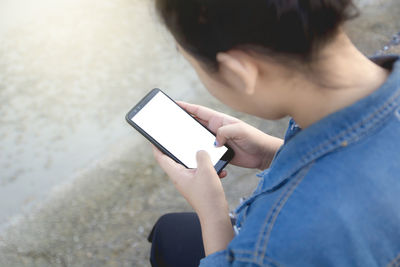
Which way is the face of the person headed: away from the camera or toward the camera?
away from the camera

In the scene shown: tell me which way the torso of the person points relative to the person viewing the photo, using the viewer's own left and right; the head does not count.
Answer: facing away from the viewer and to the left of the viewer
